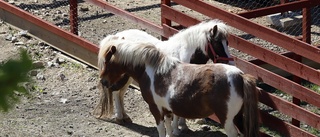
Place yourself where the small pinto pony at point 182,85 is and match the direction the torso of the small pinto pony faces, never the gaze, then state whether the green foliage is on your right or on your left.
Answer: on your left

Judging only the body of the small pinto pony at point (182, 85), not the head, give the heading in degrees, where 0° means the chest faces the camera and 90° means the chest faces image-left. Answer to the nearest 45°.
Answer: approximately 90°

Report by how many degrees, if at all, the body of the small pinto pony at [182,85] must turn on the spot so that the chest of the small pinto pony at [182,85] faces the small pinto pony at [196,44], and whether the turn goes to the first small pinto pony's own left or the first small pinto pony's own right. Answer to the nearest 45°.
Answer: approximately 90° to the first small pinto pony's own right
